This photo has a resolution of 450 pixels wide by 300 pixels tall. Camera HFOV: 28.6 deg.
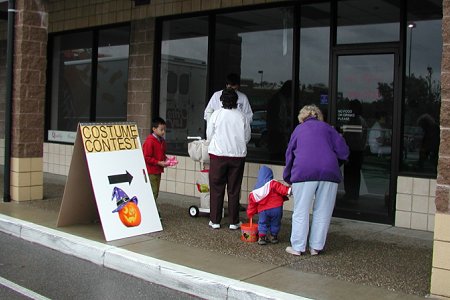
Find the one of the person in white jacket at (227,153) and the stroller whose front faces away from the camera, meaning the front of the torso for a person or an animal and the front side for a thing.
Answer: the person in white jacket

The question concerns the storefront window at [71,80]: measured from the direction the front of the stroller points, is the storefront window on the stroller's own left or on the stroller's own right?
on the stroller's own left

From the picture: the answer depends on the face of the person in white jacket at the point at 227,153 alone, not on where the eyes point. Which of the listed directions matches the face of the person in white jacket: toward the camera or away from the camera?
away from the camera

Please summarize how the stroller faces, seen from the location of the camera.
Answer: facing to the right of the viewer

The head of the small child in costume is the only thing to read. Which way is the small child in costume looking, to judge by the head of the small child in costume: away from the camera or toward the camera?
away from the camera

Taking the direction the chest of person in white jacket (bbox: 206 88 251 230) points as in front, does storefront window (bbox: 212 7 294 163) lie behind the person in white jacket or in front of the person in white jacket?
in front

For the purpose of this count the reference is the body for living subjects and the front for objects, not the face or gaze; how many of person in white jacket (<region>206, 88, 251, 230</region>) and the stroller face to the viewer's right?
1

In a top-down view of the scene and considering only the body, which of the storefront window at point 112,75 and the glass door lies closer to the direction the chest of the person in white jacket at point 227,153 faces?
the storefront window

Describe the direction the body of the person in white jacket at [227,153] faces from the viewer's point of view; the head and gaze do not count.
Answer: away from the camera
